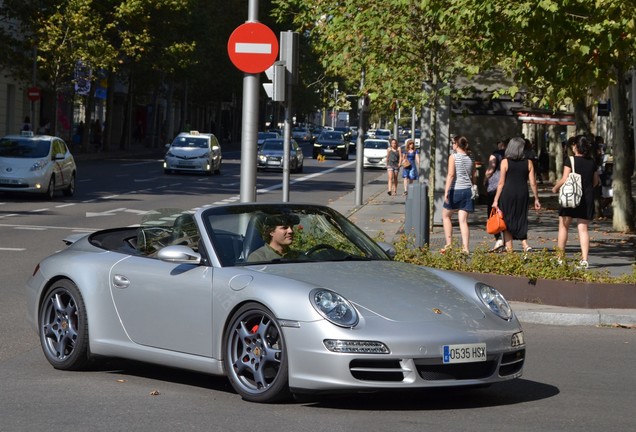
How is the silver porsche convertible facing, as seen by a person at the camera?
facing the viewer and to the right of the viewer

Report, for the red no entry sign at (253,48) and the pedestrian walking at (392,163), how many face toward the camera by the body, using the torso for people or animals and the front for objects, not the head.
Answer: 2

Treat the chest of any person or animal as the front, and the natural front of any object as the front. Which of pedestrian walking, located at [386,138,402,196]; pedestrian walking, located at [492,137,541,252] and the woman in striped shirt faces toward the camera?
pedestrian walking, located at [386,138,402,196]

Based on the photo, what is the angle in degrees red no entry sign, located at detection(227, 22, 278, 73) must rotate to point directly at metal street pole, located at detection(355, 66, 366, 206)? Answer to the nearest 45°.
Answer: approximately 180°

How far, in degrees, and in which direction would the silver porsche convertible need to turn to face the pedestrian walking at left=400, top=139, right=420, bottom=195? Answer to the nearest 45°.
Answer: approximately 135° to its left

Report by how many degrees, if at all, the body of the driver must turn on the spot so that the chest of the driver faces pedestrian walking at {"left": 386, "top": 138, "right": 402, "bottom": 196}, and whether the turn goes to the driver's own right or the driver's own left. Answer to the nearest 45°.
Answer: approximately 135° to the driver's own left

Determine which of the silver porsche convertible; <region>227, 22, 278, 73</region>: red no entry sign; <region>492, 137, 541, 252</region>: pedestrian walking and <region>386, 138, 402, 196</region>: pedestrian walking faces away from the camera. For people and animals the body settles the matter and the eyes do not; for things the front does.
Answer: <region>492, 137, 541, 252</region>: pedestrian walking

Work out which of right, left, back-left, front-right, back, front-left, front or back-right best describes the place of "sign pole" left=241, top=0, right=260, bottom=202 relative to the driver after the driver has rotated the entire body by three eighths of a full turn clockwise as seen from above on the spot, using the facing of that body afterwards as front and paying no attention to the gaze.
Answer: right

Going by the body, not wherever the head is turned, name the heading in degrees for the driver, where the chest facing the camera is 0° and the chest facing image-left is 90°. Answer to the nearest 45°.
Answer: approximately 315°

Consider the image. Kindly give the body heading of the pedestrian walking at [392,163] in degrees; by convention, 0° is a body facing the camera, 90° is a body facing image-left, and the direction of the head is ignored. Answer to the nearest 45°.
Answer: approximately 0°

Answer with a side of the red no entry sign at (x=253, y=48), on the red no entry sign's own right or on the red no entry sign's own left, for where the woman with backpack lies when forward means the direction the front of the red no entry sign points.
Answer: on the red no entry sign's own left

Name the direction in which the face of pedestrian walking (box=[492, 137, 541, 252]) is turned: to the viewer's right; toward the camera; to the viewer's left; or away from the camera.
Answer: away from the camera

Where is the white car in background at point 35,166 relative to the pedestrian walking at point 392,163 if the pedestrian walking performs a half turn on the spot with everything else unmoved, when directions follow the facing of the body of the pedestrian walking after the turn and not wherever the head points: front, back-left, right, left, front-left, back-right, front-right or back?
back-left

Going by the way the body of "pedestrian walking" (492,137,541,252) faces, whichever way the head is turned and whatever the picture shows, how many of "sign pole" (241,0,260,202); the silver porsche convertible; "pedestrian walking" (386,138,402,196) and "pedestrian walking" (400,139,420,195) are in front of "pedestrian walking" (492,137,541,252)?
2

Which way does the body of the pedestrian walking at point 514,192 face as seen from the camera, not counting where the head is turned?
away from the camera
